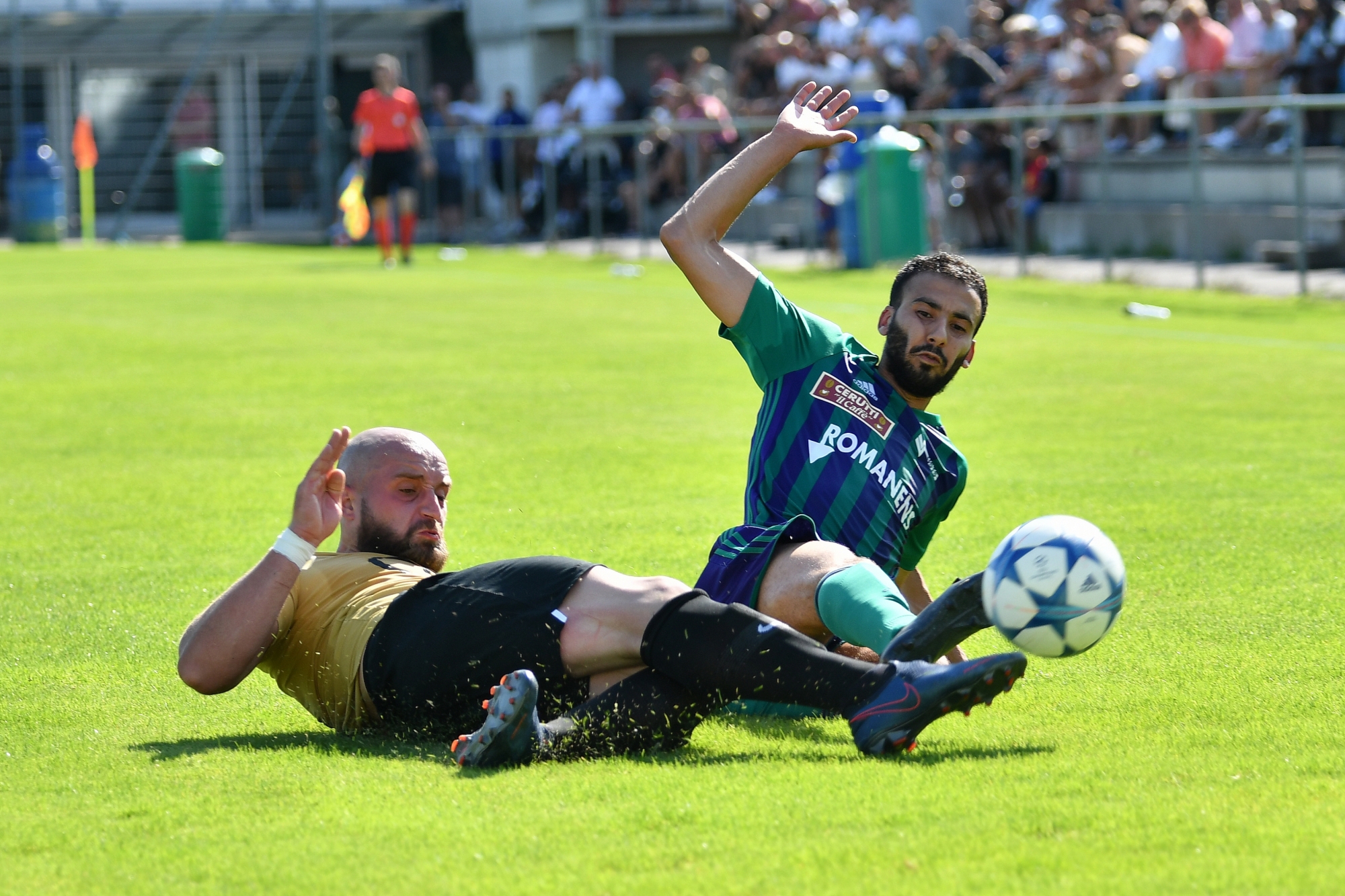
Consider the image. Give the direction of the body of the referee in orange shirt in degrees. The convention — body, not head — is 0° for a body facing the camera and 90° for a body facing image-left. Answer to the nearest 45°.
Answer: approximately 0°

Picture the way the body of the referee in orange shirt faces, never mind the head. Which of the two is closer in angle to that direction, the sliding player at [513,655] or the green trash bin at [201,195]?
the sliding player

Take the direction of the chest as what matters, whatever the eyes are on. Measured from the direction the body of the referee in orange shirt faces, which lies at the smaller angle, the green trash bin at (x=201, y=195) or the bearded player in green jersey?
the bearded player in green jersey

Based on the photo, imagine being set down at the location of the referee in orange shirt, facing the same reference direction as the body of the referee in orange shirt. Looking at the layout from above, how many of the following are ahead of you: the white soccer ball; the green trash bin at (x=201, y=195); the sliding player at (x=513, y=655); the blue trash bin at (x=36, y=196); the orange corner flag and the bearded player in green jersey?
3

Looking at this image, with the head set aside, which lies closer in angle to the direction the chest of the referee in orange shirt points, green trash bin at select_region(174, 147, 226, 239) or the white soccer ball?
the white soccer ball

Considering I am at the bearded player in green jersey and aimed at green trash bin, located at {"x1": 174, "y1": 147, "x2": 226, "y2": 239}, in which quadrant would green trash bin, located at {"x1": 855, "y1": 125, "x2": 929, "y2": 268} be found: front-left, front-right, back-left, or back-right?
front-right

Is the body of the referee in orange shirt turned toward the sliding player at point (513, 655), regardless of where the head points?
yes

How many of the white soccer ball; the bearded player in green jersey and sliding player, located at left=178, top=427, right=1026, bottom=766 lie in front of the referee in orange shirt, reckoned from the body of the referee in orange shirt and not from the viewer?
3

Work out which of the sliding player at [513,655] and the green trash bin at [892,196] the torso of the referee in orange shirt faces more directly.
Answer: the sliding player

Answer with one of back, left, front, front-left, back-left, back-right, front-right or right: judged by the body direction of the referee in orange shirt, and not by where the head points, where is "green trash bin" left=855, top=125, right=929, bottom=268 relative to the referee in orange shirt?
front-left

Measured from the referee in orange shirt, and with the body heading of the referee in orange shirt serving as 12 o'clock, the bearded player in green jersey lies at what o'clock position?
The bearded player in green jersey is roughly at 12 o'clock from the referee in orange shirt.

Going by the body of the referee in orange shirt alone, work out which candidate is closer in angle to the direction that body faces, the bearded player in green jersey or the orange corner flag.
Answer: the bearded player in green jersey

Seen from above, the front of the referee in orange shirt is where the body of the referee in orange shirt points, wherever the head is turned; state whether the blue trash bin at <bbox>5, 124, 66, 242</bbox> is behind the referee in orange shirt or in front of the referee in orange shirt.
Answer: behind

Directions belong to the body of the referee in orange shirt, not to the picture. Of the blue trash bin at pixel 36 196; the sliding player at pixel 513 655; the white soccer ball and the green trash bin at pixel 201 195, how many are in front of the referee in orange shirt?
2

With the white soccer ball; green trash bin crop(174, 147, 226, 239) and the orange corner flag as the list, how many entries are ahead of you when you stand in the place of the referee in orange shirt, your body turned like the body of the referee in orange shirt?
1
